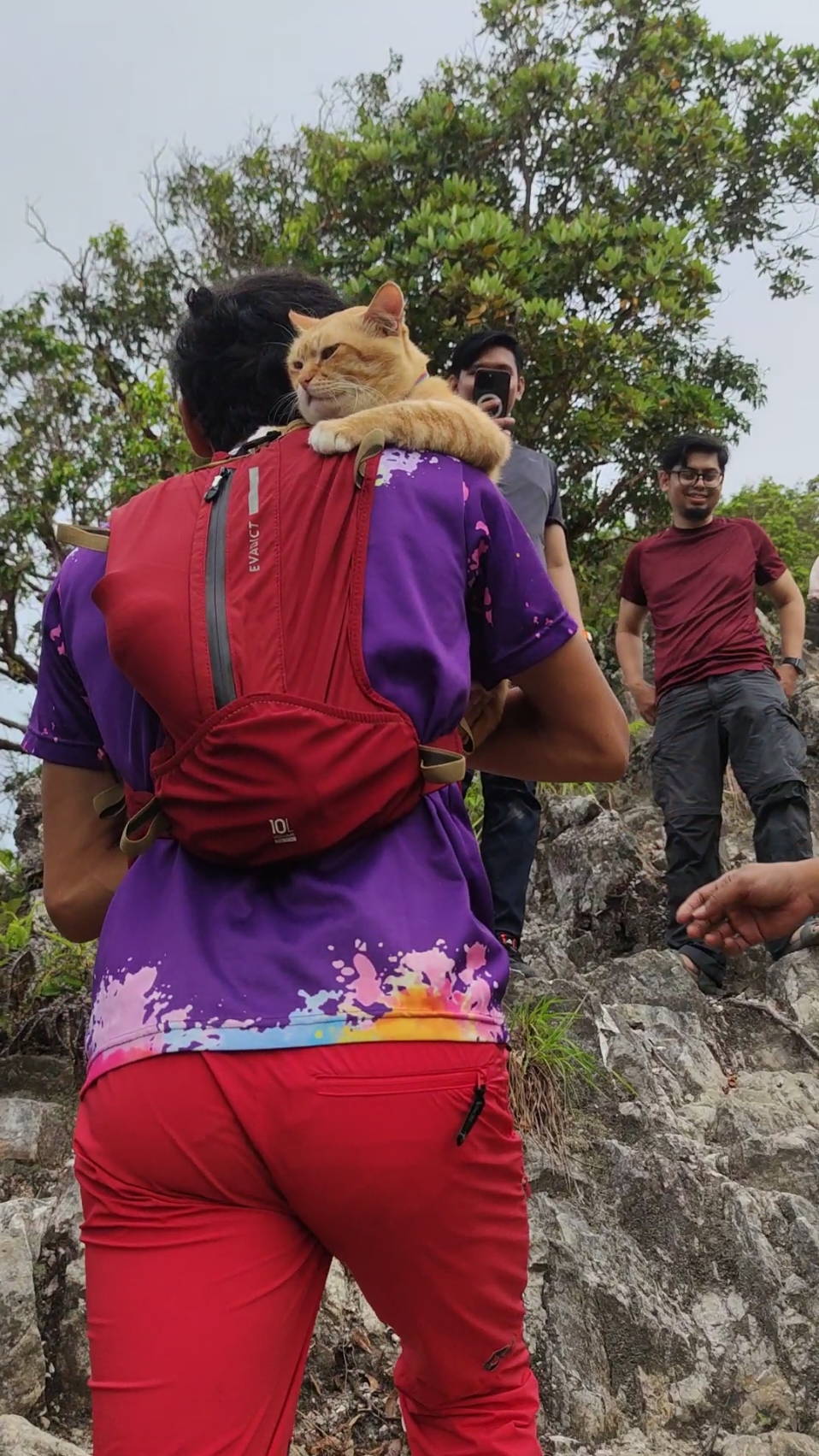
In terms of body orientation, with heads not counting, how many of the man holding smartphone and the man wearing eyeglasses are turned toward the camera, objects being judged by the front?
2

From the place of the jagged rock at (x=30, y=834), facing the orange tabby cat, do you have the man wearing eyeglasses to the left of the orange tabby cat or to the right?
left

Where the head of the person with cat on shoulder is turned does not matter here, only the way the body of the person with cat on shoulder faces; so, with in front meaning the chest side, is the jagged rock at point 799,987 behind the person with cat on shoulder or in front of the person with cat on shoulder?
in front

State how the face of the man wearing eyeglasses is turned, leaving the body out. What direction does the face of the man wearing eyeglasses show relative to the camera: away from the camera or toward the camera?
toward the camera

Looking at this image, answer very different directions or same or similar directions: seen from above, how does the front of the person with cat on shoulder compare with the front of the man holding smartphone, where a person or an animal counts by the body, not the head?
very different directions

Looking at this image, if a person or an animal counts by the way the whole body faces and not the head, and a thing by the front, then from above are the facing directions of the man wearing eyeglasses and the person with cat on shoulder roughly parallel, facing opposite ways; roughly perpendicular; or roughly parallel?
roughly parallel, facing opposite ways

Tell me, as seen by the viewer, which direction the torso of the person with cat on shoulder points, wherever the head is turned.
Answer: away from the camera

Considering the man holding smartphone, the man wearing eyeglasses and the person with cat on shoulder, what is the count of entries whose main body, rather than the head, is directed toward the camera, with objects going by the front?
2

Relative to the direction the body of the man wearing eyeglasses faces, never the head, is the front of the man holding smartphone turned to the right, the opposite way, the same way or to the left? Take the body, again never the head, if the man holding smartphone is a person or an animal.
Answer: the same way

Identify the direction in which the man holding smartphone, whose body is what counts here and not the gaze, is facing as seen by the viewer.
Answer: toward the camera

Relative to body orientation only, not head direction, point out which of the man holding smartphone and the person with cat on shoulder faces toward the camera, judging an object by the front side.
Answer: the man holding smartphone

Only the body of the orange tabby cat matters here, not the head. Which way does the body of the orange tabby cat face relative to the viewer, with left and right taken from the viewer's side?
facing the viewer and to the left of the viewer

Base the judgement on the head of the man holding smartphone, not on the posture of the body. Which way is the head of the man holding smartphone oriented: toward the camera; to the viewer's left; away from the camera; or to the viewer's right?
toward the camera
